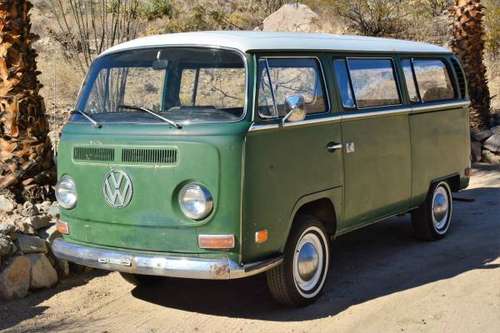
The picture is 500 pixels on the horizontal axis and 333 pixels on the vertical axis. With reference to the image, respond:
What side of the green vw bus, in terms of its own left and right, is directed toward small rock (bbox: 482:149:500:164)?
back

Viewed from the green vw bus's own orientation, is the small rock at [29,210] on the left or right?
on its right

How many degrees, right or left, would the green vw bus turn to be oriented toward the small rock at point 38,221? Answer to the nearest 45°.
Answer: approximately 90° to its right

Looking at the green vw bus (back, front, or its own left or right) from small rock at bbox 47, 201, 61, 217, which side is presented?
right

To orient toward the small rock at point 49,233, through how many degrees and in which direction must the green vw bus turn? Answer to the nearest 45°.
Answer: approximately 90° to its right

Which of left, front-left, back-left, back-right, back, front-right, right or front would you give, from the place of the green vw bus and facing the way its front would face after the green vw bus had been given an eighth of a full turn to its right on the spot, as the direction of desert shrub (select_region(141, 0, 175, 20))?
right

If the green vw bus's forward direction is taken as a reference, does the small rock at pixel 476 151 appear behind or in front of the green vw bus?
behind

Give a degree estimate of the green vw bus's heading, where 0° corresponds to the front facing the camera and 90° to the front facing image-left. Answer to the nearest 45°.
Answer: approximately 45°

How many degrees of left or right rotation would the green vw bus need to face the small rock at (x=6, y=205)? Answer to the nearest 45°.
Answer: approximately 90° to its right

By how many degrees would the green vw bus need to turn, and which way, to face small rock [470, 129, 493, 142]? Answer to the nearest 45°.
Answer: approximately 180°

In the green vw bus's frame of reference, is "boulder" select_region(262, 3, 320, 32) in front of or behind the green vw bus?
behind

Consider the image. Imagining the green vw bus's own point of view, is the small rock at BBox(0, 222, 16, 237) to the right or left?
on its right

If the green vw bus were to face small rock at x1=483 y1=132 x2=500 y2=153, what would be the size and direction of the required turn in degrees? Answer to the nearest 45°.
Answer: approximately 180°
